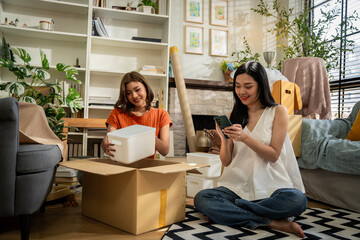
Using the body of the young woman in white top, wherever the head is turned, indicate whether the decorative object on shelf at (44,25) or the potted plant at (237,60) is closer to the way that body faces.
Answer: the decorative object on shelf

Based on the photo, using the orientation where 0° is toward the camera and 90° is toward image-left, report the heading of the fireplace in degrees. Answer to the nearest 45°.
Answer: approximately 0°

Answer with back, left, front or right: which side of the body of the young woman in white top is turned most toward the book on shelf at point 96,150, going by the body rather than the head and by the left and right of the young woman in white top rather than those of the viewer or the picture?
right

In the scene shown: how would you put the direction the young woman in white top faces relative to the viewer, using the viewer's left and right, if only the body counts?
facing the viewer and to the left of the viewer

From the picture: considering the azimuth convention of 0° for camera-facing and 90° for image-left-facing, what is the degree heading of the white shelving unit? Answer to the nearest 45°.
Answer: approximately 0°

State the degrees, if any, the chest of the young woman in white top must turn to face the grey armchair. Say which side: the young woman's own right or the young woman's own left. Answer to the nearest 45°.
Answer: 0° — they already face it

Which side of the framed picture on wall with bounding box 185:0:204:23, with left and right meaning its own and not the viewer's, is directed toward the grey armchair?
front

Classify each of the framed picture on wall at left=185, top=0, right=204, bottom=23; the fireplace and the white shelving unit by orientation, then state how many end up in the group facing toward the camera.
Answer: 3

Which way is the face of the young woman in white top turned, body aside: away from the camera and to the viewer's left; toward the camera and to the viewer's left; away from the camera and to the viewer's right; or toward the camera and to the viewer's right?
toward the camera and to the viewer's left
